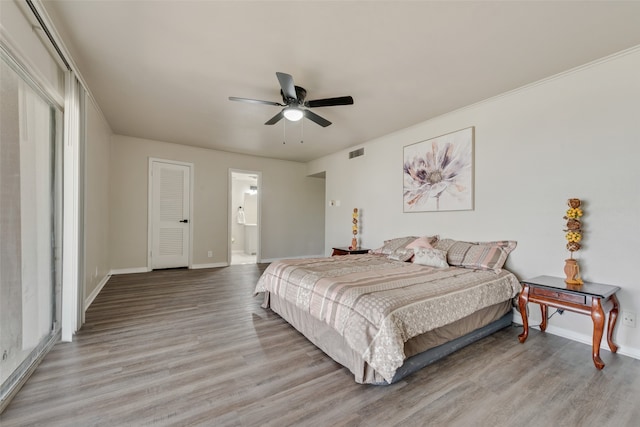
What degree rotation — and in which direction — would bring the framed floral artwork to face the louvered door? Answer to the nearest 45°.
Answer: approximately 45° to its right

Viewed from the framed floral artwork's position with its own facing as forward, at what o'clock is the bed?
The bed is roughly at 11 o'clock from the framed floral artwork.

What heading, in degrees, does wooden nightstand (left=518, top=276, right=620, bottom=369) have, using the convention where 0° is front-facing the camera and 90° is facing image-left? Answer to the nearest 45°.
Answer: approximately 45°

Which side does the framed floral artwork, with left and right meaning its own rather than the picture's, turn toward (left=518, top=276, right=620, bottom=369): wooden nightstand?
left

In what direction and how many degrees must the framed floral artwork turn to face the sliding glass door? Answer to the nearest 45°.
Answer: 0° — it already faces it
